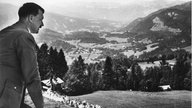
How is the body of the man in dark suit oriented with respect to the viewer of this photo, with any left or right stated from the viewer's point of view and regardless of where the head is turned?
facing away from the viewer and to the right of the viewer

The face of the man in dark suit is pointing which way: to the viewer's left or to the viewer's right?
to the viewer's right
